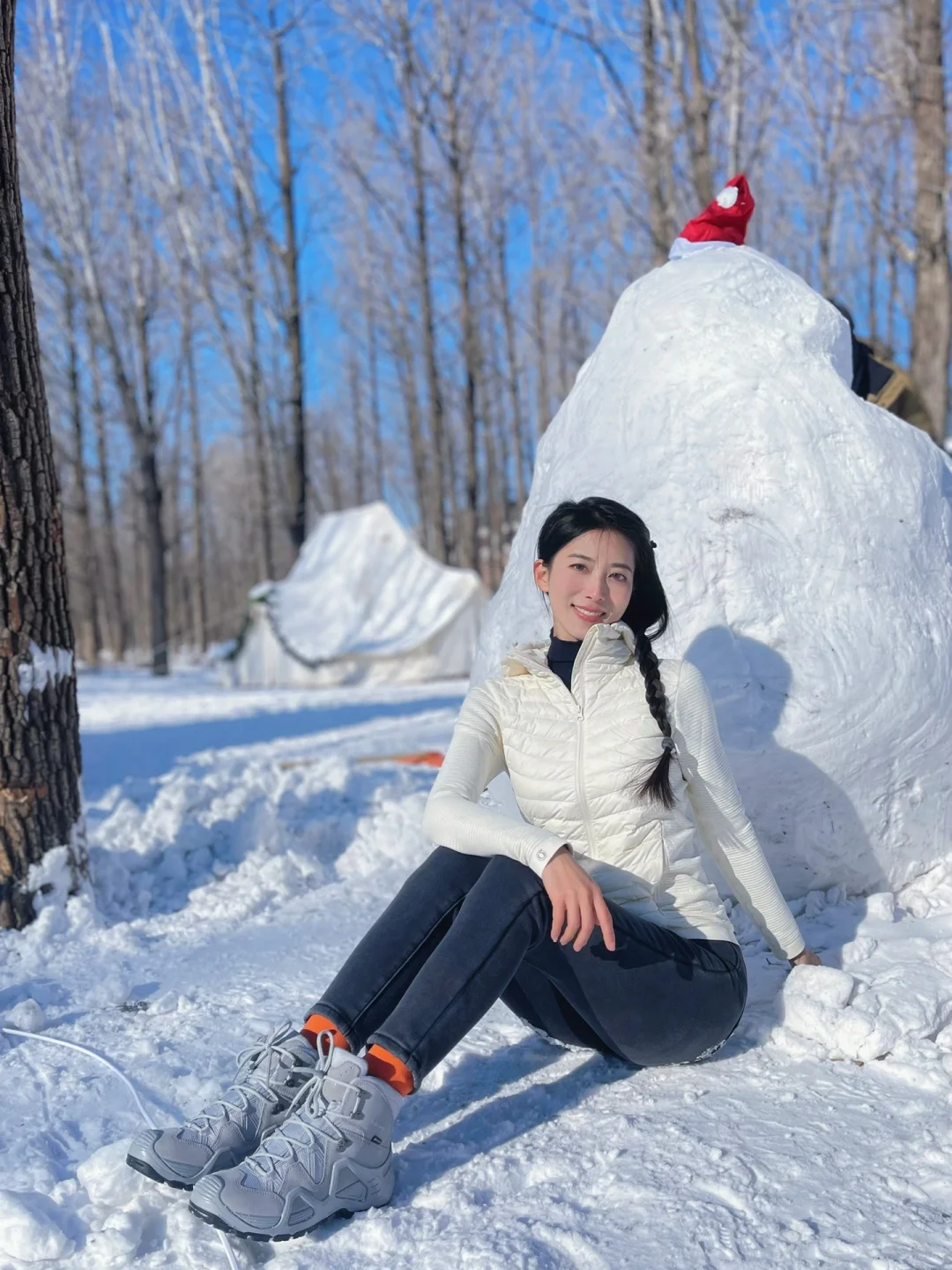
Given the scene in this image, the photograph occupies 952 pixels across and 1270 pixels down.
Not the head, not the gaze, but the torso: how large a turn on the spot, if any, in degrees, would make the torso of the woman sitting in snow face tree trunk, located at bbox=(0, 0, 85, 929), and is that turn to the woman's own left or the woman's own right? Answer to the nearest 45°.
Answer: approximately 90° to the woman's own right

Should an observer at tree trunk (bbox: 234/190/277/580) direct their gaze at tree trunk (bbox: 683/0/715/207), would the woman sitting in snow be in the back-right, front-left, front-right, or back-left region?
front-right

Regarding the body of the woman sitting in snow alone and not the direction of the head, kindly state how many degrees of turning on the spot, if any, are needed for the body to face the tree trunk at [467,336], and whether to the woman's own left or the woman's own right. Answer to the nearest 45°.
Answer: approximately 135° to the woman's own right

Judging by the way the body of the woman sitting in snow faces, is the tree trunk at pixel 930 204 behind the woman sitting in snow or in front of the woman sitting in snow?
behind

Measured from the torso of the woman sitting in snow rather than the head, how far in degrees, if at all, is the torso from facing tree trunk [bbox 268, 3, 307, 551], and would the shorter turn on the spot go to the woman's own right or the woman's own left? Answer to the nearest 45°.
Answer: approximately 135° to the woman's own right

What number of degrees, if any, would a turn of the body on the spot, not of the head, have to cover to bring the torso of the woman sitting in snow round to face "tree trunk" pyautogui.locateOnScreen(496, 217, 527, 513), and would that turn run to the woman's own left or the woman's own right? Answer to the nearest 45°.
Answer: approximately 135° to the woman's own right

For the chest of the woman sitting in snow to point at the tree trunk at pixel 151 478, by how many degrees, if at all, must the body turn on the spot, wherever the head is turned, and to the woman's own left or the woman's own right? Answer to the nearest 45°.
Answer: approximately 135° to the woman's own right

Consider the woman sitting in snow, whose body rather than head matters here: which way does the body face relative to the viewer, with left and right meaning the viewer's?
facing the viewer and to the left of the viewer
